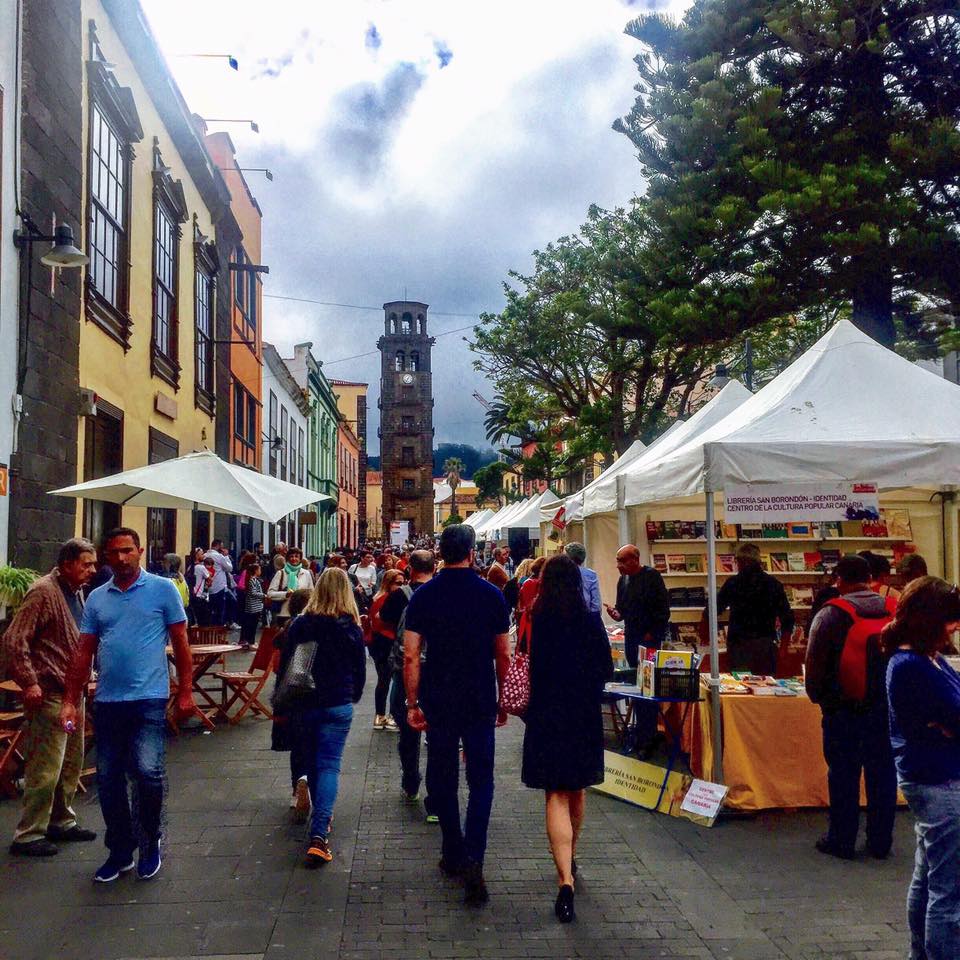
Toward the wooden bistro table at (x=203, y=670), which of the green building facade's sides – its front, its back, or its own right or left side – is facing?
right

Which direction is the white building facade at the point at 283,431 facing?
to the viewer's right

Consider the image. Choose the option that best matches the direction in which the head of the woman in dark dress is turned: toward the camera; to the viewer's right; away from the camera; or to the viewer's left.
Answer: away from the camera

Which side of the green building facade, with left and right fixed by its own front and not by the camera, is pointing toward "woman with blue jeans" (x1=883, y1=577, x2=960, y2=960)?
right

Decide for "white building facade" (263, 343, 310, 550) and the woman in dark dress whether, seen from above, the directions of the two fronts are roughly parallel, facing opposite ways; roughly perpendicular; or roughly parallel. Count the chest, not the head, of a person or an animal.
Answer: roughly perpendicular

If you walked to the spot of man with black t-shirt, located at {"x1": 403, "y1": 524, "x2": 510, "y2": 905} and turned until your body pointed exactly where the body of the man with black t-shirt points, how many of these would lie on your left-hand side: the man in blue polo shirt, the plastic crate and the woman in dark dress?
1

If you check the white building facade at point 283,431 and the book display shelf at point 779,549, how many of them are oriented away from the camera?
0

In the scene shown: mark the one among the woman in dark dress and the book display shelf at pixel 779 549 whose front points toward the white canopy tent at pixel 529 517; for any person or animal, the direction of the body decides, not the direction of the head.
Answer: the woman in dark dress

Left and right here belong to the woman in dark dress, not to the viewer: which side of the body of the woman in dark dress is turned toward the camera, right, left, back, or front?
back

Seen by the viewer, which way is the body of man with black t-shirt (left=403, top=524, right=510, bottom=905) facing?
away from the camera

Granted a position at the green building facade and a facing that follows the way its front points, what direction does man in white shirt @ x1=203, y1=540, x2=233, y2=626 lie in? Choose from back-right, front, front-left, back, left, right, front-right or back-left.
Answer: right

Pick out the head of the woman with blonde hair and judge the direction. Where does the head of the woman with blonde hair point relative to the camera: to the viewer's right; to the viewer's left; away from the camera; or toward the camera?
away from the camera

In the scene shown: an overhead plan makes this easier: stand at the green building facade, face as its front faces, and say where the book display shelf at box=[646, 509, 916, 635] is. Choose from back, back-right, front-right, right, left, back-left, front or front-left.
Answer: right

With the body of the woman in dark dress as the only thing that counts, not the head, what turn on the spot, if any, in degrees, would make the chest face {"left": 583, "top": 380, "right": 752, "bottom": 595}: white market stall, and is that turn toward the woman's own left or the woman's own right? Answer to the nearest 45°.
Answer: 0° — they already face it

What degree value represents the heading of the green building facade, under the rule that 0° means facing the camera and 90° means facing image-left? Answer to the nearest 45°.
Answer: approximately 270°
